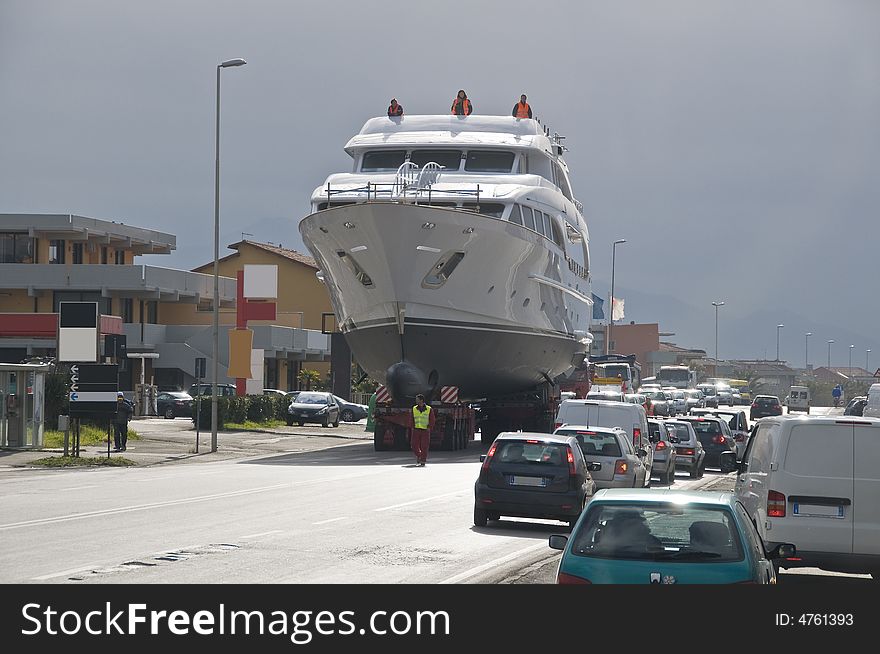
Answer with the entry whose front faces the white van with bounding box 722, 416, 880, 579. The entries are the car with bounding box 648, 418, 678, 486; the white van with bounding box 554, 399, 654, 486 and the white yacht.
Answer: the white yacht

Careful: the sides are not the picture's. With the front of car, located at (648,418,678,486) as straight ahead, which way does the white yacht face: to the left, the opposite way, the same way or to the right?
the opposite way

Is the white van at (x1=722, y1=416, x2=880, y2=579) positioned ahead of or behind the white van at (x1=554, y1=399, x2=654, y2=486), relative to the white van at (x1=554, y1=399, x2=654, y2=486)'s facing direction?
behind

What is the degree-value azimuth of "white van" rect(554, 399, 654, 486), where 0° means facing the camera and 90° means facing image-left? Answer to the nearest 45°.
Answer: approximately 180°

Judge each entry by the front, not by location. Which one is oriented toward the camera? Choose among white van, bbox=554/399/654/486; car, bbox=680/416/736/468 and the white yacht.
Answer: the white yacht

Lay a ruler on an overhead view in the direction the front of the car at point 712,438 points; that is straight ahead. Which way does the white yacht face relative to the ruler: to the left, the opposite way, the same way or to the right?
the opposite way

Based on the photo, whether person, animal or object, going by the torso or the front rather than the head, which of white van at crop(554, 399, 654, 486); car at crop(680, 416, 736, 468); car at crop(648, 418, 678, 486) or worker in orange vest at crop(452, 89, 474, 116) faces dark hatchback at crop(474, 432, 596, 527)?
the worker in orange vest

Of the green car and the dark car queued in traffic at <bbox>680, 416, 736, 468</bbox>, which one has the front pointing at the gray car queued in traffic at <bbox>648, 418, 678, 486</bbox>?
the green car

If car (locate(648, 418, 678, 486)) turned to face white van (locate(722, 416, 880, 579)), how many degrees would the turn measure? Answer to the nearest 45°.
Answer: approximately 180°

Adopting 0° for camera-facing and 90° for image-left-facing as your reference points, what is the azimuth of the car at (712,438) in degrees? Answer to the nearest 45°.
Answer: approximately 180°

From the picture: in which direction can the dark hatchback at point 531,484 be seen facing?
away from the camera

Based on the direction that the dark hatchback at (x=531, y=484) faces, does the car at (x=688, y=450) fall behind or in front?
in front
